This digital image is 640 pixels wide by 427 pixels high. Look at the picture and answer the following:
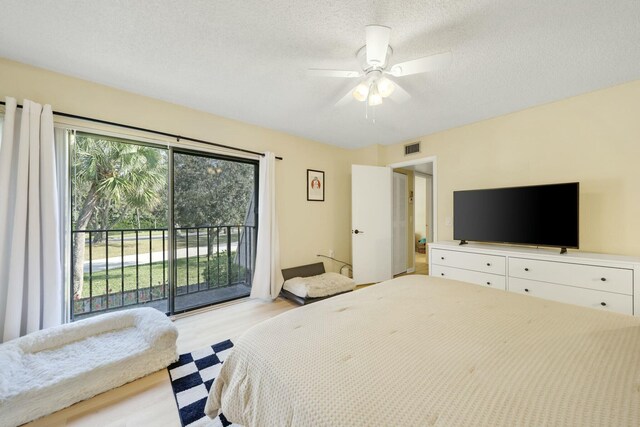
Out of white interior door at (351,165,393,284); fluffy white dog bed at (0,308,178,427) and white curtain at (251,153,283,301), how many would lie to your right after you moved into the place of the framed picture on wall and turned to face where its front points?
2

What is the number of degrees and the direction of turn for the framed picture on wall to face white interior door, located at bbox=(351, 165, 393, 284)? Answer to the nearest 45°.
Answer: approximately 45° to its left

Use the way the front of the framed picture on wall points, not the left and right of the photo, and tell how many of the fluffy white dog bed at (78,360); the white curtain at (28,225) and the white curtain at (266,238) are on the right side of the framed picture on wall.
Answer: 3

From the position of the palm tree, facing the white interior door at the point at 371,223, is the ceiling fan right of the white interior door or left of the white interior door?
right

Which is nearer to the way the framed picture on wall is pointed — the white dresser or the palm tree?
the white dresser

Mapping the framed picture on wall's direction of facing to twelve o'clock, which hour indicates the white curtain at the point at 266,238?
The white curtain is roughly at 3 o'clock from the framed picture on wall.

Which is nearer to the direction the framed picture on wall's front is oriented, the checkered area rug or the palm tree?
the checkered area rug

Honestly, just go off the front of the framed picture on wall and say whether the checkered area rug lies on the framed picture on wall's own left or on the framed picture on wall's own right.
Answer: on the framed picture on wall's own right

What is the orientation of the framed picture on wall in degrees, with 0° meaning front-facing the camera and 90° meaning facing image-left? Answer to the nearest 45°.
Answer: approximately 315°

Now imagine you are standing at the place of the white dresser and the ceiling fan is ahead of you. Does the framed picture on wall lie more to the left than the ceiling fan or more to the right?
right

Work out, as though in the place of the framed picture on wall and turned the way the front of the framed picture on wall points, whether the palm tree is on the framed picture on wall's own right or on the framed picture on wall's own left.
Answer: on the framed picture on wall's own right

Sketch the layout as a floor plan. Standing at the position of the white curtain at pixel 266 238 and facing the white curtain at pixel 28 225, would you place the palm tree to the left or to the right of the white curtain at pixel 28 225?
right

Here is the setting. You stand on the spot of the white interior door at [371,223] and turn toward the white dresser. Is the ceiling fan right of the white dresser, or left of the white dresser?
right
